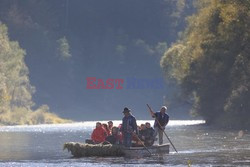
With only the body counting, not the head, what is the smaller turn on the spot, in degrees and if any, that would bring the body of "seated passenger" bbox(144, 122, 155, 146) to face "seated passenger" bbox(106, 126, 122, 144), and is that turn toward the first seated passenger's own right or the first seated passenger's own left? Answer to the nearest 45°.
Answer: approximately 45° to the first seated passenger's own right

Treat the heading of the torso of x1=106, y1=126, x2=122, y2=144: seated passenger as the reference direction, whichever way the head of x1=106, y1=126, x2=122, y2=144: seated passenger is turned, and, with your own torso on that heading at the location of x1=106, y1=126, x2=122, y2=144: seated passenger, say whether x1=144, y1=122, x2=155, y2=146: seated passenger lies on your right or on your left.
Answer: on your left

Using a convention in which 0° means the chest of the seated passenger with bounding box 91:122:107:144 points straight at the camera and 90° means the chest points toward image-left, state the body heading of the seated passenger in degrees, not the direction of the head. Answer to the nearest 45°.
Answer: approximately 45°

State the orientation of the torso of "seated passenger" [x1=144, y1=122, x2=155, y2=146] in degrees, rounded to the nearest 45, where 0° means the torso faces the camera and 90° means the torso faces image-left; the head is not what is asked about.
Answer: approximately 45°

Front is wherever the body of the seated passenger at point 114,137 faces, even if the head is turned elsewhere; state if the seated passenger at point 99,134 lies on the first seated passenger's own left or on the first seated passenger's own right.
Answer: on the first seated passenger's own right

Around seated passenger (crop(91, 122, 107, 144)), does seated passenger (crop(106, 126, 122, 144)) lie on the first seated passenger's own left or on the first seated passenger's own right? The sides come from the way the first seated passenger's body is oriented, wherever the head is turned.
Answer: on the first seated passenger's own left

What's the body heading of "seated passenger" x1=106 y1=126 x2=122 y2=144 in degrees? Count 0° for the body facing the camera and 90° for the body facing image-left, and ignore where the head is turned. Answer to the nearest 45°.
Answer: approximately 45°
